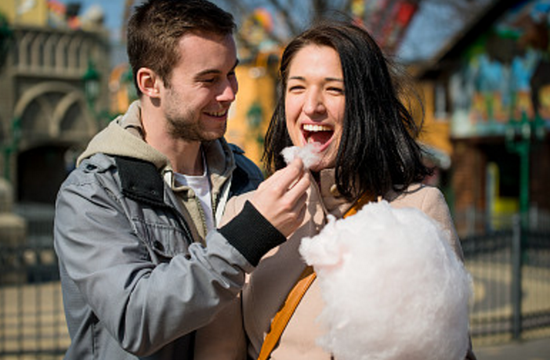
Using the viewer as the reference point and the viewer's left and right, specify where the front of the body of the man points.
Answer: facing the viewer and to the right of the viewer

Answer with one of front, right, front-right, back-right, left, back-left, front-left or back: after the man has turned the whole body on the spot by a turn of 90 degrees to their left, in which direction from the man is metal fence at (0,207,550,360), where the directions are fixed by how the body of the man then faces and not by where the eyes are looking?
front

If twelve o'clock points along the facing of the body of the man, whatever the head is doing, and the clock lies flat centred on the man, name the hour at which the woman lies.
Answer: The woman is roughly at 11 o'clock from the man.

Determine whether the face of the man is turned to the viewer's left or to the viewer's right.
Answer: to the viewer's right

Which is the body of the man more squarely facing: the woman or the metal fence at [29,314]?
the woman

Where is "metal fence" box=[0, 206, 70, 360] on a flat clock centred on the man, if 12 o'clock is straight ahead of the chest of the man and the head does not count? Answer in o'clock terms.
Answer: The metal fence is roughly at 7 o'clock from the man.
